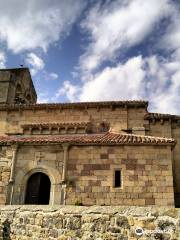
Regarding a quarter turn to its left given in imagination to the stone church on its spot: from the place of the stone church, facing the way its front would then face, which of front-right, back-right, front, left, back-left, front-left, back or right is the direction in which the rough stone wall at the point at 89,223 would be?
right

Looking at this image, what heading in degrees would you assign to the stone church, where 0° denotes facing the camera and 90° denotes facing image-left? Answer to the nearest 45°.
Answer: approximately 0°
